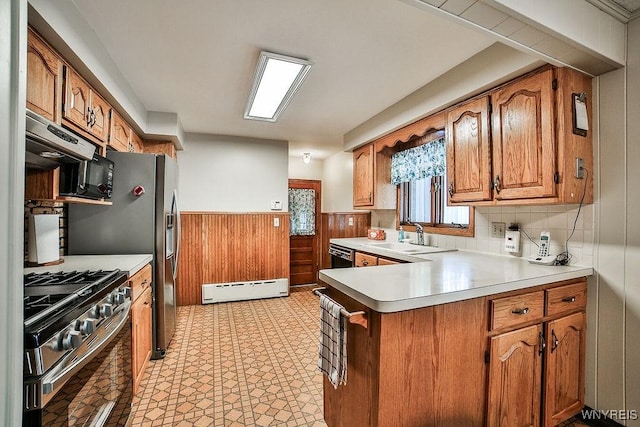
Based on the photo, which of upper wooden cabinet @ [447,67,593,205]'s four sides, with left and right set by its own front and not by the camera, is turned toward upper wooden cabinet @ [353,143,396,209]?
right

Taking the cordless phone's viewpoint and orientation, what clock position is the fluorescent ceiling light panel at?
The fluorescent ceiling light panel is roughly at 1 o'clock from the cordless phone.

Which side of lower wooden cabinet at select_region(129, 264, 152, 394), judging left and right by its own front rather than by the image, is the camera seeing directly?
right

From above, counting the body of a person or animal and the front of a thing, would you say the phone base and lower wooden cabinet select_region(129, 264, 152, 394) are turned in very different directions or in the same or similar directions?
very different directions

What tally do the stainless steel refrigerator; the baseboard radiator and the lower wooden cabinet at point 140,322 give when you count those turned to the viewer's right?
2

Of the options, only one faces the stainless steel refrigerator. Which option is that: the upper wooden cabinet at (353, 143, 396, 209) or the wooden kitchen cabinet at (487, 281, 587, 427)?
the upper wooden cabinet
